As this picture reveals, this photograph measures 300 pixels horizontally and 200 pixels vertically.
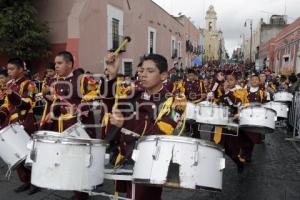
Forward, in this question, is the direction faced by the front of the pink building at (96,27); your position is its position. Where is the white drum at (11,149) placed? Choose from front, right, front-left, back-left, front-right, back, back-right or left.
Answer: front-right

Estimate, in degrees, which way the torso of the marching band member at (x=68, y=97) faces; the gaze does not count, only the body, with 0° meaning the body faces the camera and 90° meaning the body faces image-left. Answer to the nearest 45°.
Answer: approximately 45°

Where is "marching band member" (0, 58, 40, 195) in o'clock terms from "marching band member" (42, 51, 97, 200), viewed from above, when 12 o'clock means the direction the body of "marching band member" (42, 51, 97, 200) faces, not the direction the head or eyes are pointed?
"marching band member" (0, 58, 40, 195) is roughly at 3 o'clock from "marching band member" (42, 51, 97, 200).

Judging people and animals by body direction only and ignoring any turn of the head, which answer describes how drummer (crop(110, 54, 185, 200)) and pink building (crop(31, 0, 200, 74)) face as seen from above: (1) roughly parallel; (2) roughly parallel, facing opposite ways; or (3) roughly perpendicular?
roughly perpendicular

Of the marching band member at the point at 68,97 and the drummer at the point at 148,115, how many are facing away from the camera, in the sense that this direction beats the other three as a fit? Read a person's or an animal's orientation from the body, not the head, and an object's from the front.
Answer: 0

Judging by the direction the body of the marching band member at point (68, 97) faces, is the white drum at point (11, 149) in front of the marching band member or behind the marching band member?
in front

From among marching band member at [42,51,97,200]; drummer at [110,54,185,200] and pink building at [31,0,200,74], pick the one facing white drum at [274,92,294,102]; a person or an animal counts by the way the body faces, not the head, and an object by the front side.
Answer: the pink building

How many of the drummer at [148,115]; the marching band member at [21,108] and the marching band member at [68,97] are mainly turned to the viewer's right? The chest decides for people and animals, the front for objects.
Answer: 0

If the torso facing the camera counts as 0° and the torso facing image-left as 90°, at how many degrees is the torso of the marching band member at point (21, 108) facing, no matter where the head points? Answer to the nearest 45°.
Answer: approximately 45°

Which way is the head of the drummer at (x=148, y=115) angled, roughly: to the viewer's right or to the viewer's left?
to the viewer's left

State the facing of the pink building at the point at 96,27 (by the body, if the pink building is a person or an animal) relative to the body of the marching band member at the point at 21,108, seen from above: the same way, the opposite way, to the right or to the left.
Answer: to the left

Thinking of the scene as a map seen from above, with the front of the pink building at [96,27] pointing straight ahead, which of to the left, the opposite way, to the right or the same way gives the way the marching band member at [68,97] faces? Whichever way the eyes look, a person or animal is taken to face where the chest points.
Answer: to the right

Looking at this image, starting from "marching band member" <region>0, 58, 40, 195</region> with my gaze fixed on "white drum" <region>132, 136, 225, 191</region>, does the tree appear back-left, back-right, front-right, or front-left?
back-left

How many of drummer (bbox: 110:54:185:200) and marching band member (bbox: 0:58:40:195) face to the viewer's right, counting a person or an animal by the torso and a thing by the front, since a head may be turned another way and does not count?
0

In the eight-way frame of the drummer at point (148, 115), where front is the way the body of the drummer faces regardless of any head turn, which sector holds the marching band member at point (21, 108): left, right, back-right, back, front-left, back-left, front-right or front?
right

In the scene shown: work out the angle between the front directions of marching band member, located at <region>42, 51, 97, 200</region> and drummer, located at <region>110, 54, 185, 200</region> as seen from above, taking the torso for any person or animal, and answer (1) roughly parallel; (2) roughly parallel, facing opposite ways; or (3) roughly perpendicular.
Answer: roughly parallel

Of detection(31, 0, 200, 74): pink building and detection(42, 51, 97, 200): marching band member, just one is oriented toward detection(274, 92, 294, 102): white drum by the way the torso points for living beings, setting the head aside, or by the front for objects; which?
the pink building

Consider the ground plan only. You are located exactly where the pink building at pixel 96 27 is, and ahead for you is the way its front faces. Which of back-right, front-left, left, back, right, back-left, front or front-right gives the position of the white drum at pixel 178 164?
front-right

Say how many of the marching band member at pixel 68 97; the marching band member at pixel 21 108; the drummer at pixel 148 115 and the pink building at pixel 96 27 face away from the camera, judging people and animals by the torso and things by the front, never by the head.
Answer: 0

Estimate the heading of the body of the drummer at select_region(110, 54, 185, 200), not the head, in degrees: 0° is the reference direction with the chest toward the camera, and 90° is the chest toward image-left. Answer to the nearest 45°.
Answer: approximately 45°
